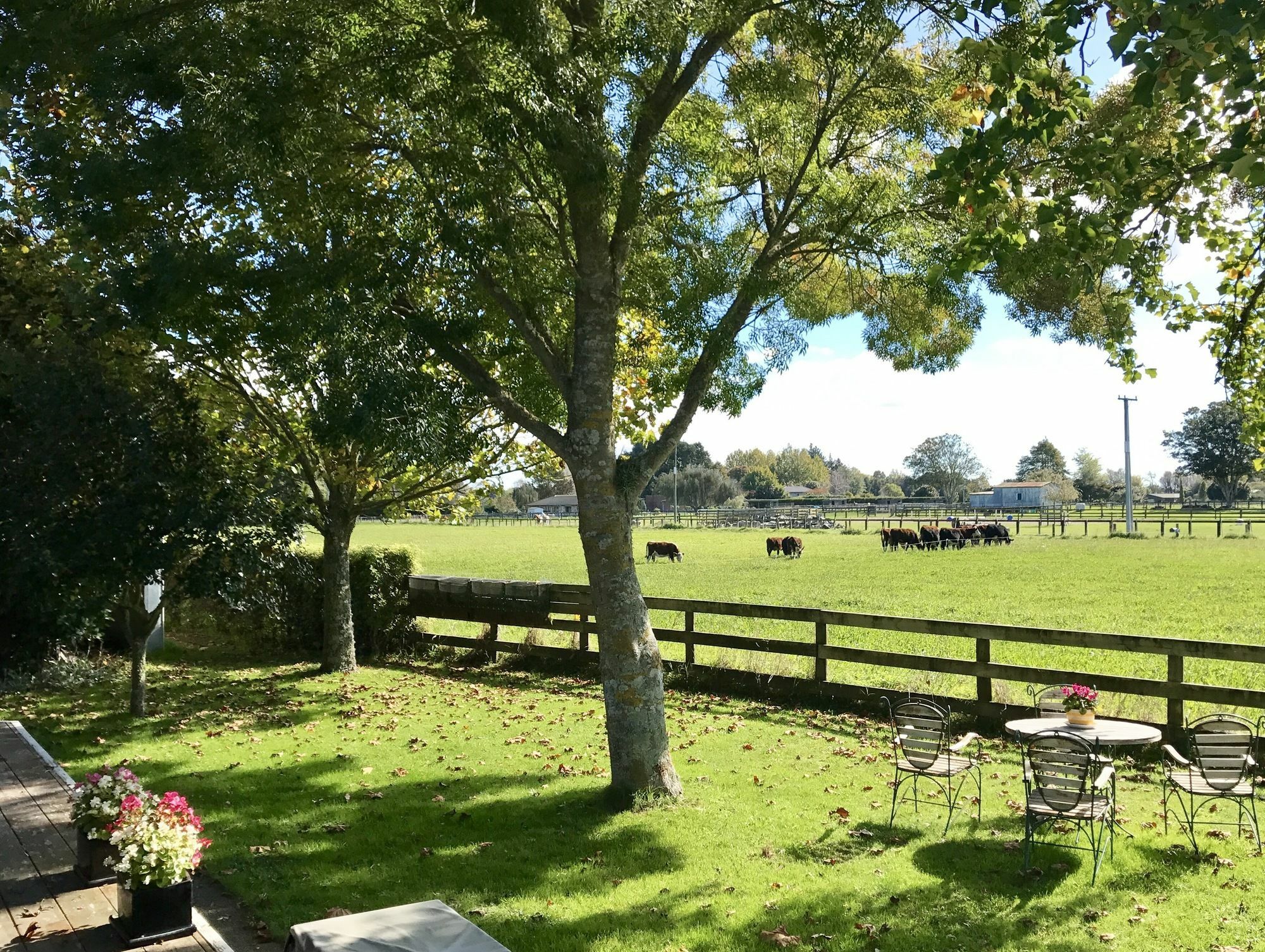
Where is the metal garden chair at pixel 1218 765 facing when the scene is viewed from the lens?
facing away from the viewer and to the left of the viewer

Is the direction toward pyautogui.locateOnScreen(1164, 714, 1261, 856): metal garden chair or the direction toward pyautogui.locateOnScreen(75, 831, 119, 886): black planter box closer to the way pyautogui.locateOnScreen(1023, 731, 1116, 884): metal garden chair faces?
the metal garden chair

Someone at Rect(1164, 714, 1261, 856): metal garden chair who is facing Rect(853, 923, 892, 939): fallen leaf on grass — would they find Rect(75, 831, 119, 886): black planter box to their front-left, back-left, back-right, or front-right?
front-right

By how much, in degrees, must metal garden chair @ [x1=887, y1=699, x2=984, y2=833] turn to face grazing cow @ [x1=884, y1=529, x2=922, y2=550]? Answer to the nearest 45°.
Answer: approximately 45° to its left

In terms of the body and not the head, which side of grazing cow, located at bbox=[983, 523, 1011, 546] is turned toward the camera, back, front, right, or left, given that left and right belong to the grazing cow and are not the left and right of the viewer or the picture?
right

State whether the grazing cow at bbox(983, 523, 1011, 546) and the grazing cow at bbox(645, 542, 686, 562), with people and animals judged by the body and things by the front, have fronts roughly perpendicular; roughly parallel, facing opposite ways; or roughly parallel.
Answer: roughly parallel

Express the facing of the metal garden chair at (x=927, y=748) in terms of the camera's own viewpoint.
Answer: facing away from the viewer and to the right of the viewer

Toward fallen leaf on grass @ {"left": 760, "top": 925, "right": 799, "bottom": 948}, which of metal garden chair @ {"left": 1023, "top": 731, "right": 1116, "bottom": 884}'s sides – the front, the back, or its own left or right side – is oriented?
back

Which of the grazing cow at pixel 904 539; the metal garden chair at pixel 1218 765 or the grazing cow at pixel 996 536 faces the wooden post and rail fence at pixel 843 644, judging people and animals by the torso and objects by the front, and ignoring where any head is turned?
the metal garden chair

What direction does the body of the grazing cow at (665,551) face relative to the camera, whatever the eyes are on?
to the viewer's right

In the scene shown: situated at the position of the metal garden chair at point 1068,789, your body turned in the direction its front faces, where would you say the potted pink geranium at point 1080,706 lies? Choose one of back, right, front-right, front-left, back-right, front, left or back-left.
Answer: front-left
